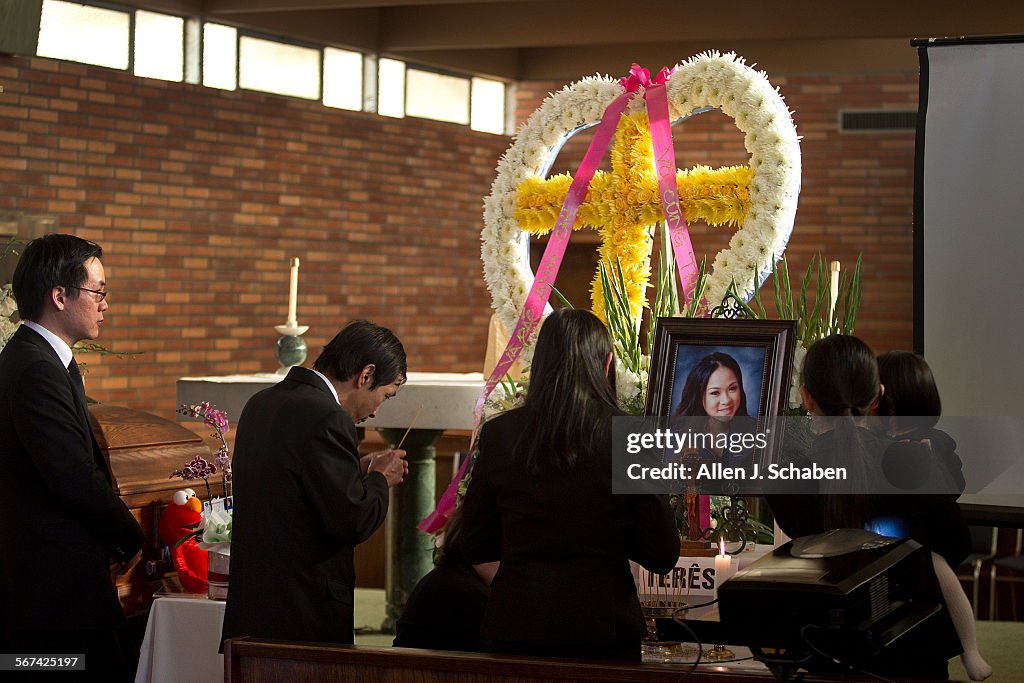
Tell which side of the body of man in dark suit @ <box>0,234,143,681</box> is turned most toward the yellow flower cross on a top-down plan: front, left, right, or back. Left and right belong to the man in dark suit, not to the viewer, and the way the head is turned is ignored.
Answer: front

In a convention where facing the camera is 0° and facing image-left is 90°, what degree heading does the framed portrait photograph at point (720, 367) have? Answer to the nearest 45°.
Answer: approximately 0°

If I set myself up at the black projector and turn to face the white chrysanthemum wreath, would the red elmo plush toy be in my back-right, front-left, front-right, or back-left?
front-left

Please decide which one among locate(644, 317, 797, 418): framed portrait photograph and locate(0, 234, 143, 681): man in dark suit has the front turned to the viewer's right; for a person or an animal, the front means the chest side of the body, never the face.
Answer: the man in dark suit

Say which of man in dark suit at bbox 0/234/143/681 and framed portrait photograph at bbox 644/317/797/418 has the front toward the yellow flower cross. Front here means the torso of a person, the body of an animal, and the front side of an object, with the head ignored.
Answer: the man in dark suit

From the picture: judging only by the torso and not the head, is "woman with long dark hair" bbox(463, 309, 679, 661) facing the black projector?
no

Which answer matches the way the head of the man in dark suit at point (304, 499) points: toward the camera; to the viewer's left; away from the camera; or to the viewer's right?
to the viewer's right

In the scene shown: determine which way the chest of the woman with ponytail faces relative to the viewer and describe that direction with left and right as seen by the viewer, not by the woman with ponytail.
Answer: facing away from the viewer

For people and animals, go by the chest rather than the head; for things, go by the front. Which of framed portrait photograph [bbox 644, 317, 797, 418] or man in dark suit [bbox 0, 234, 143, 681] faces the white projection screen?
the man in dark suit

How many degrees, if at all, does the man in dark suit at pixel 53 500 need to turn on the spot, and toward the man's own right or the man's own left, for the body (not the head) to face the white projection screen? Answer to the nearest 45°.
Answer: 0° — they already face it

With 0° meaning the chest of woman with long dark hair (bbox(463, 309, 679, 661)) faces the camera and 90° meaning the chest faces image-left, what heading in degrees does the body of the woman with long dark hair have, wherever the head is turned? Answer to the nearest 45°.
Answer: approximately 180°

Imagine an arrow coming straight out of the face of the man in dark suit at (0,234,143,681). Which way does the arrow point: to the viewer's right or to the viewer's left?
to the viewer's right

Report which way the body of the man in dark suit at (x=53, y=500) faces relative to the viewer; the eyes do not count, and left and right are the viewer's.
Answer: facing to the right of the viewer

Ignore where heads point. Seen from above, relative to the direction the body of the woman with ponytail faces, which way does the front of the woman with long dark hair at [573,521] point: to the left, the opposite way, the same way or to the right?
the same way

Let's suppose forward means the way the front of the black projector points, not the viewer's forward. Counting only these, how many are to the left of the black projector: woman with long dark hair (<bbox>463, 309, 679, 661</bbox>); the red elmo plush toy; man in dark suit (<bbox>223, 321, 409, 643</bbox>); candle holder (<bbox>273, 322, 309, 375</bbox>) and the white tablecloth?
5

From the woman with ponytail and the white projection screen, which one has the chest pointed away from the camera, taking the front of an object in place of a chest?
the woman with ponytail
